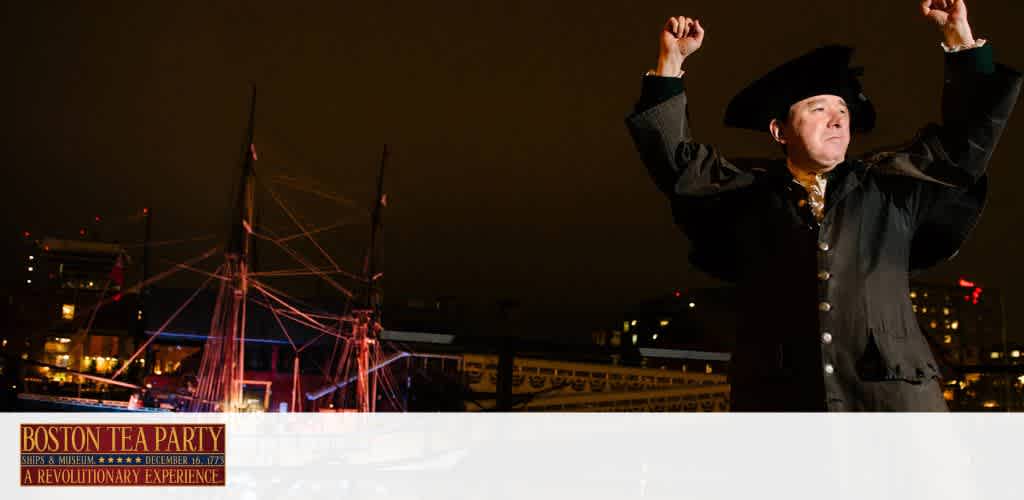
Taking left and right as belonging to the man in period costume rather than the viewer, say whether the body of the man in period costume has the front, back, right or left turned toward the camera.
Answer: front
